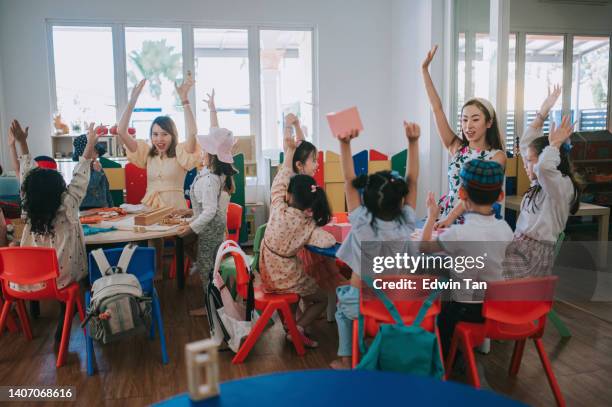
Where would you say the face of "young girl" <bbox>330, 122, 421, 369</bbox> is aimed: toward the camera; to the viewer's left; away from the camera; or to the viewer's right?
away from the camera

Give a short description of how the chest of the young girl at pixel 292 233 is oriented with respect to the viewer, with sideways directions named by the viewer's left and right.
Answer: facing away from the viewer and to the right of the viewer

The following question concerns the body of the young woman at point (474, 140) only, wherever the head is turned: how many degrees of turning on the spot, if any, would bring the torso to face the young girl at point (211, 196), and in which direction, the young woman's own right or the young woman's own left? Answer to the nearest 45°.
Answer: approximately 45° to the young woman's own right

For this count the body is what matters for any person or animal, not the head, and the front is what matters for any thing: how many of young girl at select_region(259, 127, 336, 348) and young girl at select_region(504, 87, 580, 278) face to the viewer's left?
1

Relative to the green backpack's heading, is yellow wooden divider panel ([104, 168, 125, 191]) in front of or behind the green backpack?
behind

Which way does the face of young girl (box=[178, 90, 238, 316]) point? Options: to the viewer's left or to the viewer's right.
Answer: to the viewer's left

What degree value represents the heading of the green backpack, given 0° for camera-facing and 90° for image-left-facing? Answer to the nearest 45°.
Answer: approximately 0°

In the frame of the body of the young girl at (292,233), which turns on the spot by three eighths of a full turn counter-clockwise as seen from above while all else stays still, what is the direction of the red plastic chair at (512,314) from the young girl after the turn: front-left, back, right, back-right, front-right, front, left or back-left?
back-left

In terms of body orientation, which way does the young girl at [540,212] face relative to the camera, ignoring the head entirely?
to the viewer's left

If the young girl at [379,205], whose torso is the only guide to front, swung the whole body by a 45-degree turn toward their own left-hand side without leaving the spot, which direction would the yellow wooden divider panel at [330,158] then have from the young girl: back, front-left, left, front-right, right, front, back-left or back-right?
front-right

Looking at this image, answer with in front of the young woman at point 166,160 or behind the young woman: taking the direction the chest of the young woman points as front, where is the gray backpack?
in front

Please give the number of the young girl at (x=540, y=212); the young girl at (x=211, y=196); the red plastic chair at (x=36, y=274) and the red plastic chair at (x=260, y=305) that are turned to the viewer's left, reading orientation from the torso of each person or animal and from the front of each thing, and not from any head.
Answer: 2

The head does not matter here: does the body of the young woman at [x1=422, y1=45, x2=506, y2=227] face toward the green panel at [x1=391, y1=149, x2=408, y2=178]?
no

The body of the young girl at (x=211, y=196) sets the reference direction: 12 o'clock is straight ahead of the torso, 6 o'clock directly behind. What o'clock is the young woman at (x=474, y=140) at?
the young woman at (x=474, y=140) is roughly at 7 o'clock from the young girl at (x=211, y=196).

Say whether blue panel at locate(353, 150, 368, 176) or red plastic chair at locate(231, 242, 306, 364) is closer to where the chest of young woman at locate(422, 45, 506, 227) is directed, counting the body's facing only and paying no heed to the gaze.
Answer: the red plastic chair

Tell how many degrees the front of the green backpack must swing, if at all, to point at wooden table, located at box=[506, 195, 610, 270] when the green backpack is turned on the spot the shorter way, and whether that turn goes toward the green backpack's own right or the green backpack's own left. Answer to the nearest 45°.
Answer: approximately 135° to the green backpack's own left

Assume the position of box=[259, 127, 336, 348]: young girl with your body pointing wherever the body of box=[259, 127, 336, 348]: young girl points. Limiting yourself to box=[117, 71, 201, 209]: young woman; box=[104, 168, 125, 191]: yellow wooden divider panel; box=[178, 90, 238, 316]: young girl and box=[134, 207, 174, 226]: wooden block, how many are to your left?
4

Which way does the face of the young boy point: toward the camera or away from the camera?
away from the camera

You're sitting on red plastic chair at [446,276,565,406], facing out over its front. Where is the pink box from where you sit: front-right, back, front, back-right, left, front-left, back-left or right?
front
